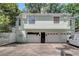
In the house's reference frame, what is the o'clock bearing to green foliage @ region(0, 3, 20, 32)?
The green foliage is roughly at 2 o'clock from the house.

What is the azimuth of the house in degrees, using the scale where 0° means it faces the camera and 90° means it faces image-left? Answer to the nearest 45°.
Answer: approximately 0°
